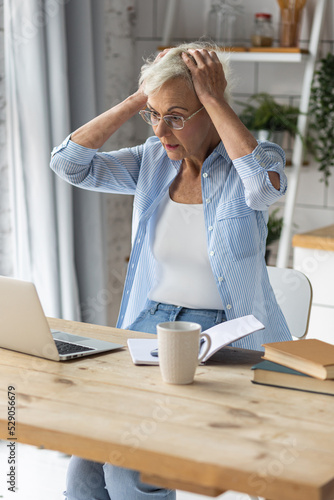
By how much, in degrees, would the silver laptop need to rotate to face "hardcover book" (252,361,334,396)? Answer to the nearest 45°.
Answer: approximately 90° to its right

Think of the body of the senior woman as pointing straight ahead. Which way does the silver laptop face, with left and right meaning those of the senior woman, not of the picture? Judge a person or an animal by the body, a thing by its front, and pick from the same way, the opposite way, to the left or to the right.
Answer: the opposite way

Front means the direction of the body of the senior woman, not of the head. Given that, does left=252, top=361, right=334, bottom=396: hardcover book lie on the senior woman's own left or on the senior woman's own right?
on the senior woman's own left

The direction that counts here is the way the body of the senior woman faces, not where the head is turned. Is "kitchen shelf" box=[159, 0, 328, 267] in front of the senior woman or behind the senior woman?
behind

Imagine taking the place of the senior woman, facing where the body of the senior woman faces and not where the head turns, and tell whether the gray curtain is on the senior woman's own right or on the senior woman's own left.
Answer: on the senior woman's own right

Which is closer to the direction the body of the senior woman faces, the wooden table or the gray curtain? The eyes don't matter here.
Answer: the wooden table

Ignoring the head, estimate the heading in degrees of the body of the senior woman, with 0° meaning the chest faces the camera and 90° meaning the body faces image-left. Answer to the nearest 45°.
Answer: approximately 45°

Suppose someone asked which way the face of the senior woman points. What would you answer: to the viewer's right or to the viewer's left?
to the viewer's left

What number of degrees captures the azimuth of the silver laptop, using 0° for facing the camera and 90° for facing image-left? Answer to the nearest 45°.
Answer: approximately 225°

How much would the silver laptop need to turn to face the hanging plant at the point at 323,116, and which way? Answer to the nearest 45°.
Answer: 0° — it already faces it
